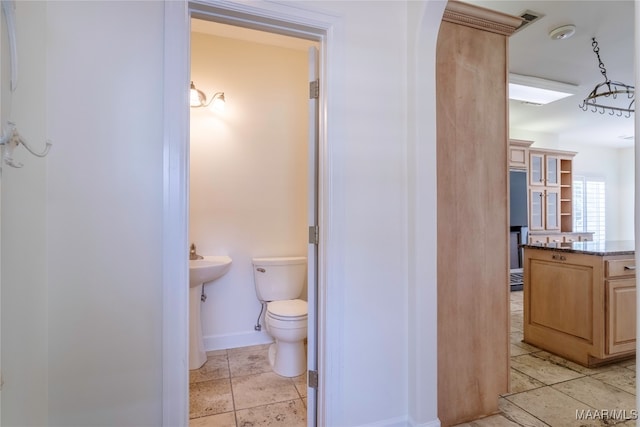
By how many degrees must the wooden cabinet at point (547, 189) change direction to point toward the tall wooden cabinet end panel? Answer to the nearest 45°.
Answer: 0° — it already faces it

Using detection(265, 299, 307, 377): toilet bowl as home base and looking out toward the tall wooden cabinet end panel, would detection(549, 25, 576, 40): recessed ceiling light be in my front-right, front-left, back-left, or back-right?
front-left

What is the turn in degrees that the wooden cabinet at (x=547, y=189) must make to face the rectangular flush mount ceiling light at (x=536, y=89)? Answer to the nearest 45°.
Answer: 0° — it already faces it

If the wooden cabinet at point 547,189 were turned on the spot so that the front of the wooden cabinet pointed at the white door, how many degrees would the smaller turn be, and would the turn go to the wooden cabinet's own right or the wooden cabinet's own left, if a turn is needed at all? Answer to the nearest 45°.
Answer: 0° — it already faces it

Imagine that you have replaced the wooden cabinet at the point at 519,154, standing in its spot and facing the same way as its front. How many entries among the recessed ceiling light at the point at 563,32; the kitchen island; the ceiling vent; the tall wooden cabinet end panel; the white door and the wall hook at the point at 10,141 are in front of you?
6

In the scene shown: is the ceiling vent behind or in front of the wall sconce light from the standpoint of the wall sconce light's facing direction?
in front

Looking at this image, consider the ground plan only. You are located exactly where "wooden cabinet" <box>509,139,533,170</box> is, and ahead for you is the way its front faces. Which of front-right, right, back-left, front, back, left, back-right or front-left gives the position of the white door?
front

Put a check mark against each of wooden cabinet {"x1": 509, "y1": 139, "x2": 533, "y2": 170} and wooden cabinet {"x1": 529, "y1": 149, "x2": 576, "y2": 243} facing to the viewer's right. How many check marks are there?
0

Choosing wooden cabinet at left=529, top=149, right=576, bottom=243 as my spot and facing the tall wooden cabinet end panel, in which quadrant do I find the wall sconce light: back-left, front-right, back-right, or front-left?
front-right

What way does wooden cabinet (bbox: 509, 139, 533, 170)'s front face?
toward the camera

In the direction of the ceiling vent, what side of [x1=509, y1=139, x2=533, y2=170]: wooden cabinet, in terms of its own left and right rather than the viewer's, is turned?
front
